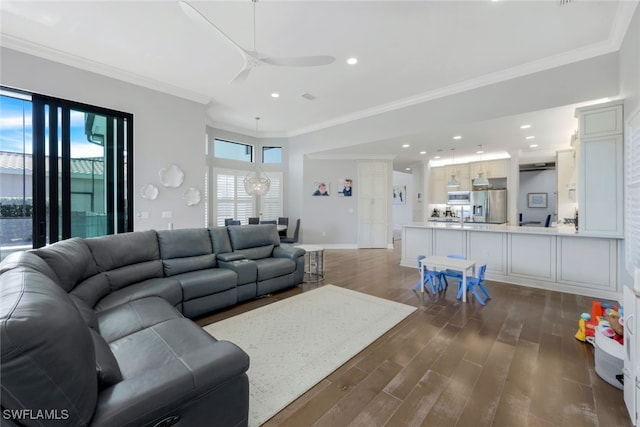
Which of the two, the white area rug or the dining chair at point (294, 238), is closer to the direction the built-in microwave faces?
the white area rug

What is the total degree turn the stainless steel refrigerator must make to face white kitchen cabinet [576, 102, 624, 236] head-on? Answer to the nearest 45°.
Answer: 0° — it already faces it

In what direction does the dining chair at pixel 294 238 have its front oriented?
to the viewer's left

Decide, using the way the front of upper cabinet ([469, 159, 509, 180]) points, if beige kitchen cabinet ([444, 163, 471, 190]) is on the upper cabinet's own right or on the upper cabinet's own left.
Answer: on the upper cabinet's own right

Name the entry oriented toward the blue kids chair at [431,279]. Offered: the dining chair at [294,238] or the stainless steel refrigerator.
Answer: the stainless steel refrigerator

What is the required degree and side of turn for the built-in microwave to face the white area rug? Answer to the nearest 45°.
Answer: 0° — it already faces it

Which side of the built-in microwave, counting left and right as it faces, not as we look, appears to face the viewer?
front

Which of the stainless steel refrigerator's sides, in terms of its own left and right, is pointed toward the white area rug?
front

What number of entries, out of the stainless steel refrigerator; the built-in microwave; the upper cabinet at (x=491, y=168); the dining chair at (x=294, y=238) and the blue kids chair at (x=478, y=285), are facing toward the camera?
3

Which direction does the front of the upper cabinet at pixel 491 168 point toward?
toward the camera

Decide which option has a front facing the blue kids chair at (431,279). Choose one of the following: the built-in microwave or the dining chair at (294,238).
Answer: the built-in microwave

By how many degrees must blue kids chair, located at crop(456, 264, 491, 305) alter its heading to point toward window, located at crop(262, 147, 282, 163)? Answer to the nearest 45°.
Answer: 0° — it already faces it

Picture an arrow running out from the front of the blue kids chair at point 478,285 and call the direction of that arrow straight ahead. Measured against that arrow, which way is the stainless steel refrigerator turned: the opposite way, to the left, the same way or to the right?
to the left

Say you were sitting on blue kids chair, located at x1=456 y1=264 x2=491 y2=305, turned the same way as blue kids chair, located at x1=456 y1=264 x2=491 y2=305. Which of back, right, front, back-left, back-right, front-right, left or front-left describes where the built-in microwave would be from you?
right

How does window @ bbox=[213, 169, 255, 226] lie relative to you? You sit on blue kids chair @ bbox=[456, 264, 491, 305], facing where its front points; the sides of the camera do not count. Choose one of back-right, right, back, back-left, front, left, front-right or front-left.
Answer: front

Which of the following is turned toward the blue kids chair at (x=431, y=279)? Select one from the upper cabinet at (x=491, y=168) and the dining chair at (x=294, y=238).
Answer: the upper cabinet

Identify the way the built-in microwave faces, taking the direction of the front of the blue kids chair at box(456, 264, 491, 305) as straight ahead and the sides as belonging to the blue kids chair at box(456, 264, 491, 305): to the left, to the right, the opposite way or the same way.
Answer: to the left

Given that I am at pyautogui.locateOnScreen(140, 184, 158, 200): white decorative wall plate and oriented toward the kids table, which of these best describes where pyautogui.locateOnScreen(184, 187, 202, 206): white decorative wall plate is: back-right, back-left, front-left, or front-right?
front-left

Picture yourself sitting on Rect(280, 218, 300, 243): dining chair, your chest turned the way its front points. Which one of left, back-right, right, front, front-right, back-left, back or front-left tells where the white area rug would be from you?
left

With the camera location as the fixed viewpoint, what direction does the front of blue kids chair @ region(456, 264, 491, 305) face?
facing to the left of the viewer
